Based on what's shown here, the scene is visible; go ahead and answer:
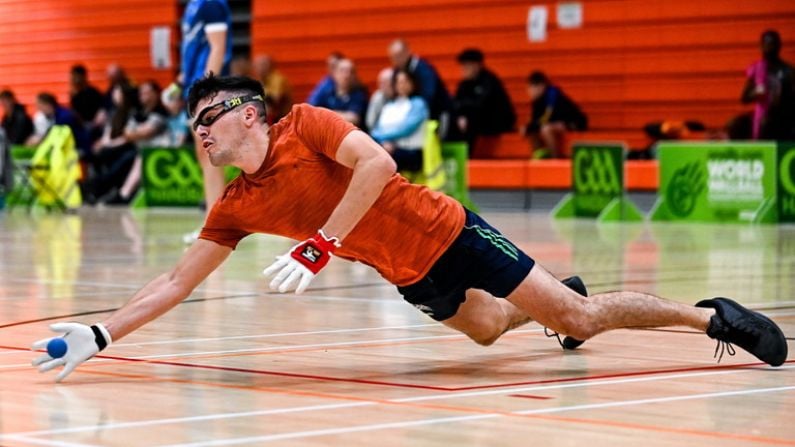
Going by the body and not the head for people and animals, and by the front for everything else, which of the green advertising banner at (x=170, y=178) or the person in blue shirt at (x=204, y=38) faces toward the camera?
the green advertising banner

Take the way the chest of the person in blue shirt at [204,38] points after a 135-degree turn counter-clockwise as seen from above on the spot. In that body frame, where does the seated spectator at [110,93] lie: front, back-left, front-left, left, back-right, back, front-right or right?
back-left

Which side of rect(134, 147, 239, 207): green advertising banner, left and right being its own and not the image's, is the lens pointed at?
front

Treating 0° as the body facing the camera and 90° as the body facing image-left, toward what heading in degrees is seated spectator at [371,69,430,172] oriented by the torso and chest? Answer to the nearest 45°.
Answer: approximately 45°

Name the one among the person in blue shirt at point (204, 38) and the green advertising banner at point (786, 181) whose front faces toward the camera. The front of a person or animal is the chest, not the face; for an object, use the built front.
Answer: the green advertising banner

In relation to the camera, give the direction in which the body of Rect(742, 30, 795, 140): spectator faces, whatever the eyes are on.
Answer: toward the camera

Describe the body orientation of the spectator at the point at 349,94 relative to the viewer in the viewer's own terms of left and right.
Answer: facing the viewer

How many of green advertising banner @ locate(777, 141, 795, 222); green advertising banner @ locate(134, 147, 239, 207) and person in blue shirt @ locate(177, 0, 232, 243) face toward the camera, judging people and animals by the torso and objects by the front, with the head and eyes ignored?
2

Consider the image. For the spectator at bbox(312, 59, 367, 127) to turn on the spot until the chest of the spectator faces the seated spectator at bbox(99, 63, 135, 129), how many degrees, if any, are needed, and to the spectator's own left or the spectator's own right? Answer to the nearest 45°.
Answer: approximately 135° to the spectator's own right

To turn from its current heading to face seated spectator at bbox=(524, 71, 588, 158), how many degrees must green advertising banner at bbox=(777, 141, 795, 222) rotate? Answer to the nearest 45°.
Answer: approximately 135° to its right

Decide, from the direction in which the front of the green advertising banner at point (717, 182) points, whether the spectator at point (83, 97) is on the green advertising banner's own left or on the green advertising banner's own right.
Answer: on the green advertising banner's own right

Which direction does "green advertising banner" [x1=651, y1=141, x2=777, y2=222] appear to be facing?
toward the camera
